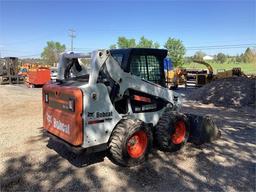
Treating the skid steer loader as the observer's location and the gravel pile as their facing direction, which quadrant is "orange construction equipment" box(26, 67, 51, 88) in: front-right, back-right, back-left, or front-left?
front-left

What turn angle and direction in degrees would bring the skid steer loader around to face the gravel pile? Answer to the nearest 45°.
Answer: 0° — it already faces it

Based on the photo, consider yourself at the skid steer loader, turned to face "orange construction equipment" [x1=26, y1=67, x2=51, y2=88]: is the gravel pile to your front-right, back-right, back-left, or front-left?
front-right

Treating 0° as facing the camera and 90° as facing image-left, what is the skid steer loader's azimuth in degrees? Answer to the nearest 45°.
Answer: approximately 225°

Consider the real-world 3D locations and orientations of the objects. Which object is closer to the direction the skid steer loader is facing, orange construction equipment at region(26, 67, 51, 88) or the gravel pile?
the gravel pile

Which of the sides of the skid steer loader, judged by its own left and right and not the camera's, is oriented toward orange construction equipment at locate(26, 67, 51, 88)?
left
